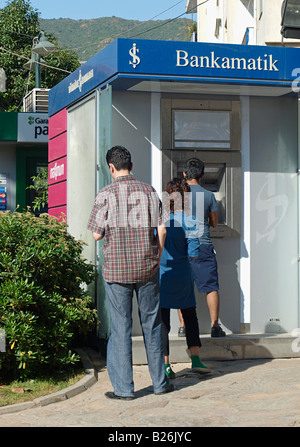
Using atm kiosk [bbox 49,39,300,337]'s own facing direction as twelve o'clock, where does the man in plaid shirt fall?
The man in plaid shirt is roughly at 1 o'clock from the atm kiosk.

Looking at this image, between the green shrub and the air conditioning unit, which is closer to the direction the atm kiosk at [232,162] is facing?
the green shrub

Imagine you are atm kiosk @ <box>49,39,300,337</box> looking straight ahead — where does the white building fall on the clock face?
The white building is roughly at 6 o'clock from the atm kiosk.

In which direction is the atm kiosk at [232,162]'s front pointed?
toward the camera

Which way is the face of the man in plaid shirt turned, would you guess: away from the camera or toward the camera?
away from the camera

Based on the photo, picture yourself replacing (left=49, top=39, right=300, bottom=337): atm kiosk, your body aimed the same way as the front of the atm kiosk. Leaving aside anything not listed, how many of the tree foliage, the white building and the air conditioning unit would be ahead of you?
0

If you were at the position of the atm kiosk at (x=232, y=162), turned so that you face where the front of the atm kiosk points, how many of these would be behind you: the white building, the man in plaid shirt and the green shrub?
1

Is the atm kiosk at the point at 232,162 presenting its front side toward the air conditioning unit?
no

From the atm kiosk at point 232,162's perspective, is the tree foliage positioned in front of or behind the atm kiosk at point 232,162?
behind
